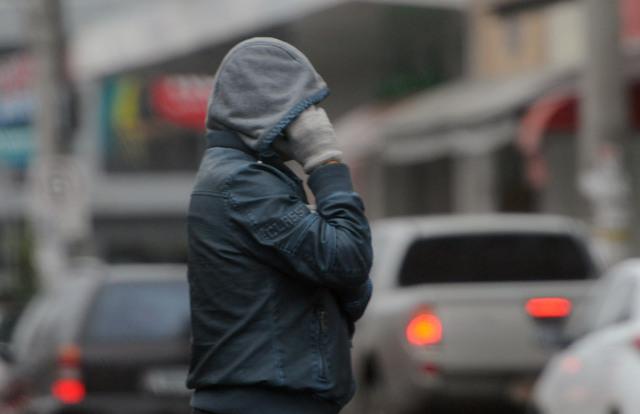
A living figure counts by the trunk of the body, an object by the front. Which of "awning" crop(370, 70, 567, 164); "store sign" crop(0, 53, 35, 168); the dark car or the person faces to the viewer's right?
the person

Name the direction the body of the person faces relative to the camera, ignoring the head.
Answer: to the viewer's right

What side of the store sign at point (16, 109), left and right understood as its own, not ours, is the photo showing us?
front

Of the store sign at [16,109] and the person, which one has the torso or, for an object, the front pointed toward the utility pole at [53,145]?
the store sign

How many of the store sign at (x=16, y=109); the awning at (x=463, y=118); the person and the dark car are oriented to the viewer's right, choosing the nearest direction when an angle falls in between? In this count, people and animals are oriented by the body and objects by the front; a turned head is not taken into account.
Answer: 1

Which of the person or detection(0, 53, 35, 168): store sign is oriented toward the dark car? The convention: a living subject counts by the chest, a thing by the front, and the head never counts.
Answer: the store sign

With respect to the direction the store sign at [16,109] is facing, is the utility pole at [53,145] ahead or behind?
ahead

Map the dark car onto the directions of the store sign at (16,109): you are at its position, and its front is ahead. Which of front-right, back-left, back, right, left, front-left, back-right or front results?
front

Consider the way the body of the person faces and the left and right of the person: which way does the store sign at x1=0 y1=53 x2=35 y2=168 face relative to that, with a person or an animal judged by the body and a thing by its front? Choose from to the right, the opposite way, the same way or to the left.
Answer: to the right

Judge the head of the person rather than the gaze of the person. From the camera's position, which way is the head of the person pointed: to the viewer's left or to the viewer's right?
to the viewer's right

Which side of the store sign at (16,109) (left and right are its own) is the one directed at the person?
front

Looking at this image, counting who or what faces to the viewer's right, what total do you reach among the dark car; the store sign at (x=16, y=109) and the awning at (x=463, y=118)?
0

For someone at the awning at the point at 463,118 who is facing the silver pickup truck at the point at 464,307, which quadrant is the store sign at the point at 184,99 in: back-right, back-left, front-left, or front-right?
back-right

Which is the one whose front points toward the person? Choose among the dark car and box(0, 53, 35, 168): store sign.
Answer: the store sign
